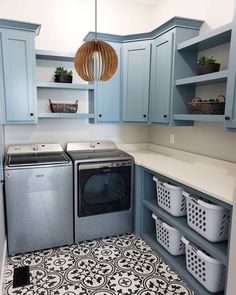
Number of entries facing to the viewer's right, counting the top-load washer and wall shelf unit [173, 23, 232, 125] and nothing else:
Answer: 0

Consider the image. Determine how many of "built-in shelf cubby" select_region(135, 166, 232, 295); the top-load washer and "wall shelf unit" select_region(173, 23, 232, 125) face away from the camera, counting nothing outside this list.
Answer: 0

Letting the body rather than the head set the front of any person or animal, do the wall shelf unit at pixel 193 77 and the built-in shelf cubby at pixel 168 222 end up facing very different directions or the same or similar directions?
same or similar directions

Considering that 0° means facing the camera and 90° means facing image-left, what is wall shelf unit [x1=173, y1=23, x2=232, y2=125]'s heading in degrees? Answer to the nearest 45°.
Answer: approximately 45°

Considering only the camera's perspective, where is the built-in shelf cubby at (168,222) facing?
facing the viewer and to the left of the viewer

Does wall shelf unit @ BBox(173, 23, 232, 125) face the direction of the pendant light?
yes

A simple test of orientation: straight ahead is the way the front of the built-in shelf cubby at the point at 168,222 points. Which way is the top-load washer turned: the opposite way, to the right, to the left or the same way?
to the left

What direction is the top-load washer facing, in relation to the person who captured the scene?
facing the viewer

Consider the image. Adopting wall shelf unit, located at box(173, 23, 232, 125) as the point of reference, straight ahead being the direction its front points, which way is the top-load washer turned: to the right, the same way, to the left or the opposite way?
to the left

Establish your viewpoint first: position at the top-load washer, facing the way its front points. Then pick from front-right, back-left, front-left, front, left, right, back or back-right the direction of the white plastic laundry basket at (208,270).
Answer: front-left

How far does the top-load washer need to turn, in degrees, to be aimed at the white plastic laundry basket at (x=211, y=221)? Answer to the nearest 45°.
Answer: approximately 45° to its left
